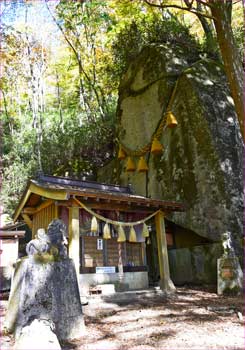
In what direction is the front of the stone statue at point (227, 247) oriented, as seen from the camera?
facing the viewer and to the left of the viewer

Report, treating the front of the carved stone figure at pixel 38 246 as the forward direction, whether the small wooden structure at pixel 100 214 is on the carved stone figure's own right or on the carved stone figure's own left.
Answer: on the carved stone figure's own left

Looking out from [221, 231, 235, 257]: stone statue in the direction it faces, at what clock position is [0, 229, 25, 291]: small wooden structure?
The small wooden structure is roughly at 2 o'clock from the stone statue.

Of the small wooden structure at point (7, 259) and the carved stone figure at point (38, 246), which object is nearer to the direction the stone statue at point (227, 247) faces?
the carved stone figure

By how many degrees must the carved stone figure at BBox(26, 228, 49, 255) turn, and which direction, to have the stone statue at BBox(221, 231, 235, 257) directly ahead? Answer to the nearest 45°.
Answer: approximately 45° to its left
